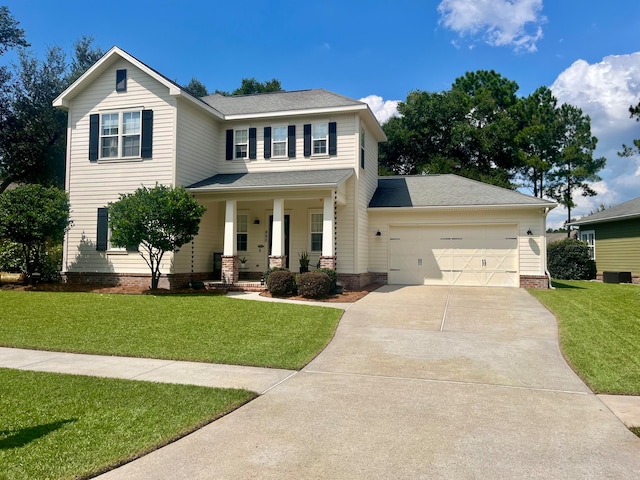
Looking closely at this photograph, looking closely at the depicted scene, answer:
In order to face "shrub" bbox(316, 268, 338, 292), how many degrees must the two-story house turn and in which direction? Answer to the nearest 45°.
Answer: approximately 45° to its left

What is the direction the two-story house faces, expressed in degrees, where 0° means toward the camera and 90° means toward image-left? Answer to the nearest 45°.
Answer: approximately 0°

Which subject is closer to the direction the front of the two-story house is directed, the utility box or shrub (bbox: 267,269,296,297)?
the shrub

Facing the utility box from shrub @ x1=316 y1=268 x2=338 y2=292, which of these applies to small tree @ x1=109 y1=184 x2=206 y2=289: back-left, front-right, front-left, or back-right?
back-left

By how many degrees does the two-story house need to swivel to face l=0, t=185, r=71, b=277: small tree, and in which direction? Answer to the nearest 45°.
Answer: approximately 90° to its right

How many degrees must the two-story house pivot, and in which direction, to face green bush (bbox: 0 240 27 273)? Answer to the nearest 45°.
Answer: approximately 90° to its right

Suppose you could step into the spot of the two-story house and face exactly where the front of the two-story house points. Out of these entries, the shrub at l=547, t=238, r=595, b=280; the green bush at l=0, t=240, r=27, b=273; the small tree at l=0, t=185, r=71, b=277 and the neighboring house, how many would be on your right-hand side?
2

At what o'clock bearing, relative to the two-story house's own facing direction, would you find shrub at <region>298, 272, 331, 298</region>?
The shrub is roughly at 11 o'clock from the two-story house.

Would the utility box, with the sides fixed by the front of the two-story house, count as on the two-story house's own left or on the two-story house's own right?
on the two-story house's own left

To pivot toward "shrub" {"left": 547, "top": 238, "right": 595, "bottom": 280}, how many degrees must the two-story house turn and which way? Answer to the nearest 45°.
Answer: approximately 90° to its left

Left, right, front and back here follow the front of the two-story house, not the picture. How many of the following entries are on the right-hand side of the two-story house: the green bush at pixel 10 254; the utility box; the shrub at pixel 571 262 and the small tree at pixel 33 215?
2
